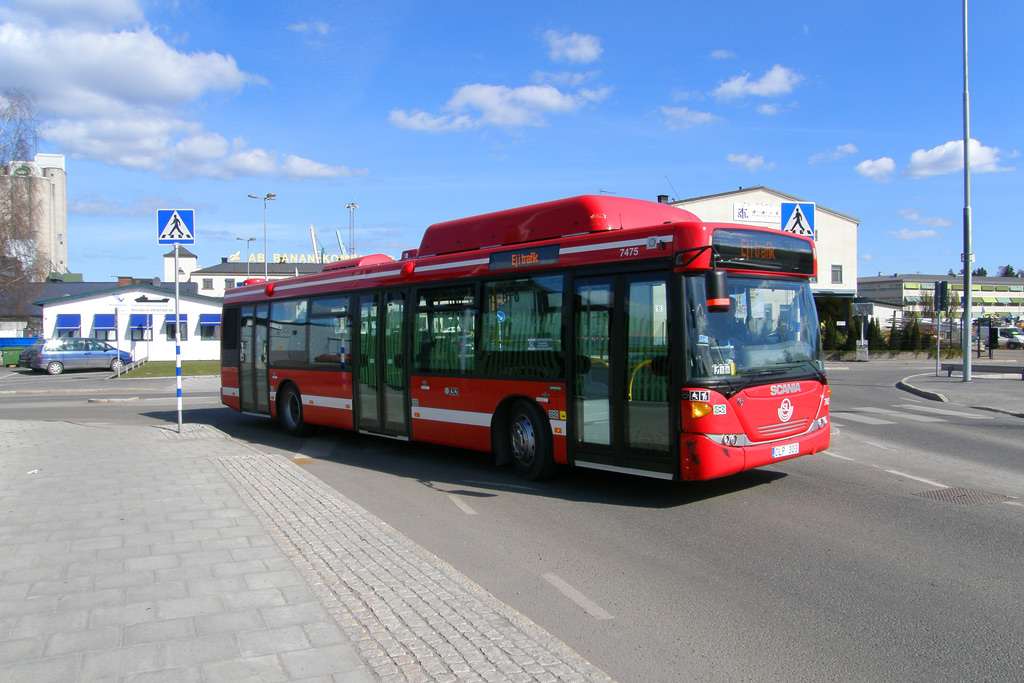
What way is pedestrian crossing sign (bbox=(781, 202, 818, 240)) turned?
toward the camera

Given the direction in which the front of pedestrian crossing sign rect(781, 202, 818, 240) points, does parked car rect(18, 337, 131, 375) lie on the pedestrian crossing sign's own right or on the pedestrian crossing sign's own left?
on the pedestrian crossing sign's own right

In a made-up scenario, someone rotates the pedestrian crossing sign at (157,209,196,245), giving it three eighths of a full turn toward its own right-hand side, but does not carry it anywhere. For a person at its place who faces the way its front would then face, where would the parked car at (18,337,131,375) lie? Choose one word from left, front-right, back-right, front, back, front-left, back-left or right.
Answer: front-right

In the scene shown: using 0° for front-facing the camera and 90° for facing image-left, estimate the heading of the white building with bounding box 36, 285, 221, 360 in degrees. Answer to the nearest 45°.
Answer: approximately 0°

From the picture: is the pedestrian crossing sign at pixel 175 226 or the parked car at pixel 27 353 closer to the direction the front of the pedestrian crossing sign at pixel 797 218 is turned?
the pedestrian crossing sign

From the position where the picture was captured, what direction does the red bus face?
facing the viewer and to the right of the viewer

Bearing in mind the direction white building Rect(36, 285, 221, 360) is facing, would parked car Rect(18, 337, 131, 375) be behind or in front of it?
in front

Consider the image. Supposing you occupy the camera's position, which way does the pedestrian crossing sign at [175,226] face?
facing the viewer

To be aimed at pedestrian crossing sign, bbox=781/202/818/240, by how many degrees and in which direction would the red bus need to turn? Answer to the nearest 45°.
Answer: approximately 90° to its left

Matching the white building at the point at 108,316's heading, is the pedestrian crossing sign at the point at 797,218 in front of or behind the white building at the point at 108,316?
in front

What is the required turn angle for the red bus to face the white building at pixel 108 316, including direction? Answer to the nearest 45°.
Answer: approximately 180°

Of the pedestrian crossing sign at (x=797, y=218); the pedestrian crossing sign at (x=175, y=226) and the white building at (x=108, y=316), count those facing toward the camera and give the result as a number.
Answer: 3

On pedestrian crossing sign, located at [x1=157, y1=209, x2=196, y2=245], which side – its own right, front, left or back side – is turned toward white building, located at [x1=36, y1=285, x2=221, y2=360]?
back
